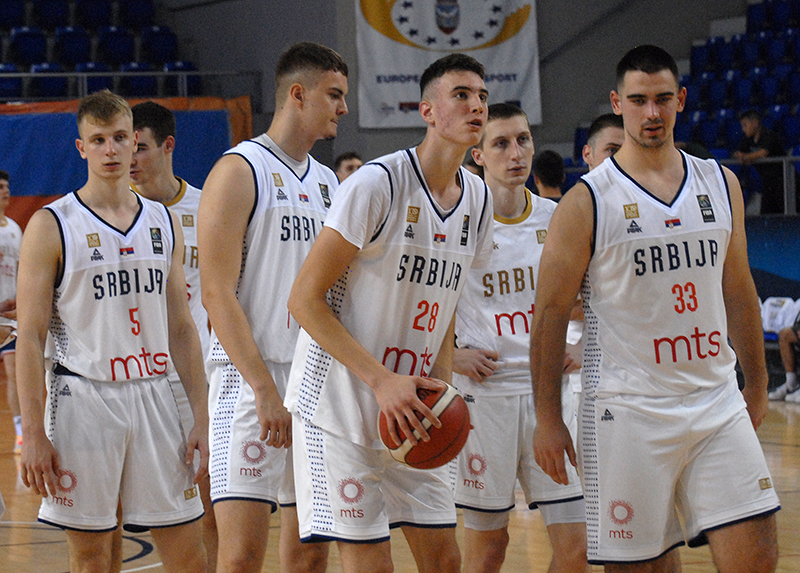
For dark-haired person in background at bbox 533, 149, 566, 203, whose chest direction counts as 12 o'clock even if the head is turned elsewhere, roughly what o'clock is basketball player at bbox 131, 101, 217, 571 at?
The basketball player is roughly at 8 o'clock from the dark-haired person in background.

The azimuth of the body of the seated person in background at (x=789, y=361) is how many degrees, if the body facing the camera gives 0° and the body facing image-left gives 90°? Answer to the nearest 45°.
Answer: approximately 90°

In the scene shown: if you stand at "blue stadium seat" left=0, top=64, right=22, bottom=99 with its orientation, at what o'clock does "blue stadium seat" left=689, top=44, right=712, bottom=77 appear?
"blue stadium seat" left=689, top=44, right=712, bottom=77 is roughly at 10 o'clock from "blue stadium seat" left=0, top=64, right=22, bottom=99.

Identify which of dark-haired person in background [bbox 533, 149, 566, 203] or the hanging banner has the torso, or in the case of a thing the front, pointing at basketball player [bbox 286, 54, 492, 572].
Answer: the hanging banner

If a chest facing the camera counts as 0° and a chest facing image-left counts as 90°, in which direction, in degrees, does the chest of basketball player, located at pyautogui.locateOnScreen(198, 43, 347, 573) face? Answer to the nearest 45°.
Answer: approximately 315°

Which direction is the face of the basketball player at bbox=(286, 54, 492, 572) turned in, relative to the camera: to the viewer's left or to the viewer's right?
to the viewer's right

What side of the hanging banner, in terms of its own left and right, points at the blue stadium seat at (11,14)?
right
